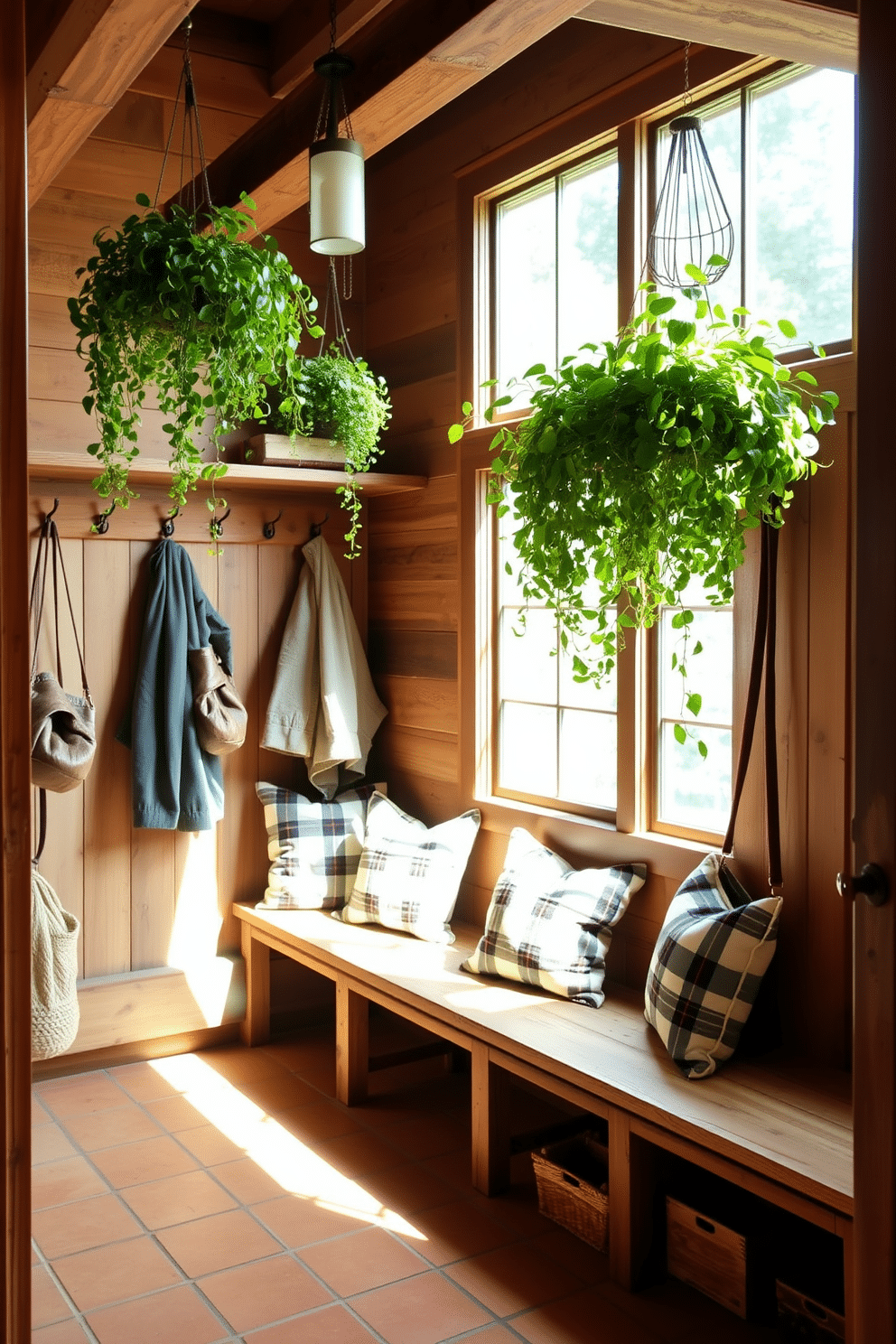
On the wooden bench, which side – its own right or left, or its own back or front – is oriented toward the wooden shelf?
right

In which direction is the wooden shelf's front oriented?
toward the camera

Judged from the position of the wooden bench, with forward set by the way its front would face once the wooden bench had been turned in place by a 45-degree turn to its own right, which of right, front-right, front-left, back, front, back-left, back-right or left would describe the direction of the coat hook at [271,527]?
front-right

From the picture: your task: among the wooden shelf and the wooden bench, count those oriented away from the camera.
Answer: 0

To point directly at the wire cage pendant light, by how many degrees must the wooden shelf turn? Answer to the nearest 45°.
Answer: approximately 45° to its left

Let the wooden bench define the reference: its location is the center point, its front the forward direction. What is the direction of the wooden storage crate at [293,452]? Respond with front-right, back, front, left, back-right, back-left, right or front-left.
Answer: right

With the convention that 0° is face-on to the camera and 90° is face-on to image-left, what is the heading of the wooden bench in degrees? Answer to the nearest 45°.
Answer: approximately 45°

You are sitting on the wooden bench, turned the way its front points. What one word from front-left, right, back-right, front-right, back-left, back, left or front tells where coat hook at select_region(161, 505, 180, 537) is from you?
right

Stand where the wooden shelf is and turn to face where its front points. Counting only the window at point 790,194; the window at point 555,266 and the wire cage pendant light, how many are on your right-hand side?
0
